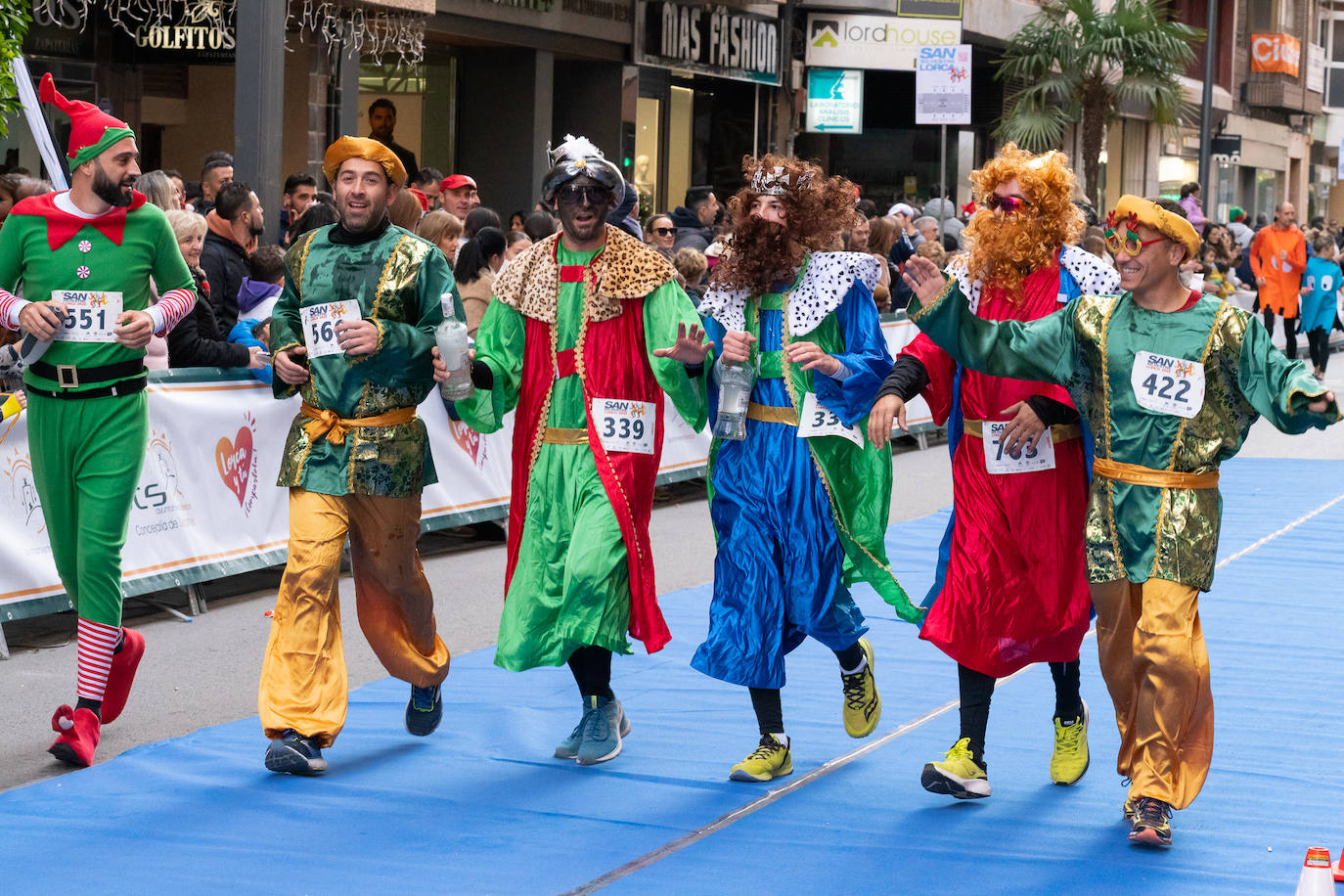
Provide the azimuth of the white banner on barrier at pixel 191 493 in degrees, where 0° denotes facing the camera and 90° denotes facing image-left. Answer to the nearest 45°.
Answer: approximately 315°

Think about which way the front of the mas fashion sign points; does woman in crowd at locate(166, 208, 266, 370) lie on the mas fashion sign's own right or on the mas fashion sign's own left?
on the mas fashion sign's own right

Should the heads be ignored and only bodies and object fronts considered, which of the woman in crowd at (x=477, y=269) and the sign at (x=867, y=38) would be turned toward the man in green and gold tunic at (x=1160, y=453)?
the sign

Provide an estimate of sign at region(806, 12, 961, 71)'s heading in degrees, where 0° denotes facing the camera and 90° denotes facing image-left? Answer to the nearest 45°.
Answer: approximately 0°

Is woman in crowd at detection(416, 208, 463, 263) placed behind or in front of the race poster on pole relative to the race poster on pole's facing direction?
in front

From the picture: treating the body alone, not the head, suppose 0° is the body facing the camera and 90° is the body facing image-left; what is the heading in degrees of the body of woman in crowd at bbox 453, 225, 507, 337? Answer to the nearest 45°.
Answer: approximately 225°

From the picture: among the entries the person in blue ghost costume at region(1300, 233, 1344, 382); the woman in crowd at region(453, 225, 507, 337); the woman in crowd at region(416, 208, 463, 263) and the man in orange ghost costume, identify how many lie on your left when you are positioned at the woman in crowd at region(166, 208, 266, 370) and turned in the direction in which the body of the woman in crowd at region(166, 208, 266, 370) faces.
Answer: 4

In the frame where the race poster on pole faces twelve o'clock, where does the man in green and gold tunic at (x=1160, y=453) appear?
The man in green and gold tunic is roughly at 12 o'clock from the race poster on pole.

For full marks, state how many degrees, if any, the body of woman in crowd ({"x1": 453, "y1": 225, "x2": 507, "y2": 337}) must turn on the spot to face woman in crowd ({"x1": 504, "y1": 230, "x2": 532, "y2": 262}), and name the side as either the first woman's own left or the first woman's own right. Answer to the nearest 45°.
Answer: approximately 45° to the first woman's own left
